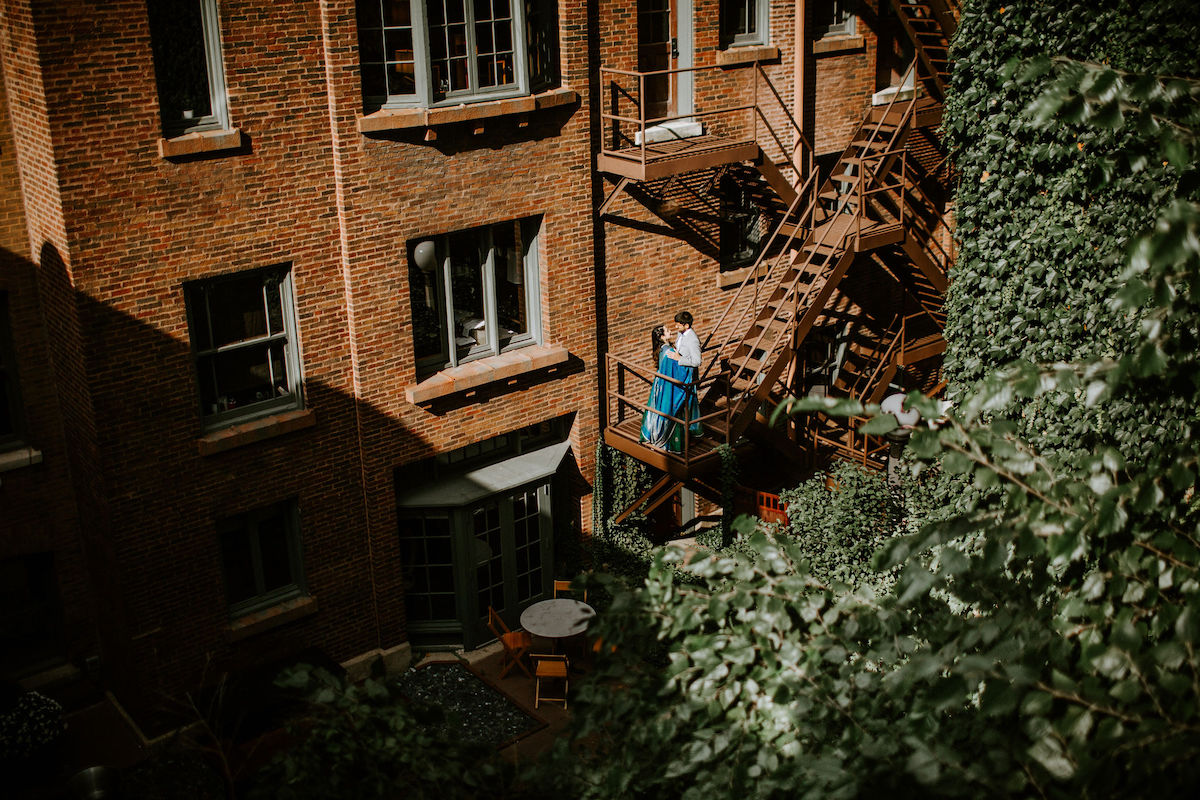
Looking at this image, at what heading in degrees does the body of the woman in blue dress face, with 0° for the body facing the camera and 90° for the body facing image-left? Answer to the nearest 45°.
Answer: approximately 270°

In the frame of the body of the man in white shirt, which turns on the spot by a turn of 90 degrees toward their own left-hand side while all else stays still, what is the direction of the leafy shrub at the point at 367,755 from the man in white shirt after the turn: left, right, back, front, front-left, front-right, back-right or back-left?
front-right

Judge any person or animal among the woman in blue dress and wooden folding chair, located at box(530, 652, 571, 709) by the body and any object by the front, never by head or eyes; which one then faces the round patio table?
the wooden folding chair

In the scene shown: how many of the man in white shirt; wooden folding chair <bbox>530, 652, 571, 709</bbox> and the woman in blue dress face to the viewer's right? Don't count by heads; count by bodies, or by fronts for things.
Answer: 1

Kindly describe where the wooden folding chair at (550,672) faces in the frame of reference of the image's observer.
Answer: facing away from the viewer

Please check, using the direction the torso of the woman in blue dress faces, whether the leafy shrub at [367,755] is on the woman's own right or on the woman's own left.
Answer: on the woman's own right

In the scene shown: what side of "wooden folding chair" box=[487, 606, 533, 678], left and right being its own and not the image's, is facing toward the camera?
right

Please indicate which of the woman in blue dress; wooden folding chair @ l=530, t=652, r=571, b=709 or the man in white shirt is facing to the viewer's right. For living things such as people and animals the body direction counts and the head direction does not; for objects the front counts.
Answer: the woman in blue dress

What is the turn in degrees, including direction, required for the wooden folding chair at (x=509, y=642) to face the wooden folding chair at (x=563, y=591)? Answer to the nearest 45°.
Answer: approximately 45° to its left

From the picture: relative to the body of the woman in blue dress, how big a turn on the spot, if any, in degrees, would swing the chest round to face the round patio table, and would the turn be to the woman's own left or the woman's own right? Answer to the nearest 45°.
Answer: approximately 135° to the woman's own right

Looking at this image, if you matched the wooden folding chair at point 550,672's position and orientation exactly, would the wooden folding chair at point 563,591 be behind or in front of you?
in front

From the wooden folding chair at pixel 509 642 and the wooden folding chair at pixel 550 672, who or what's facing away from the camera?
the wooden folding chair at pixel 550 672
